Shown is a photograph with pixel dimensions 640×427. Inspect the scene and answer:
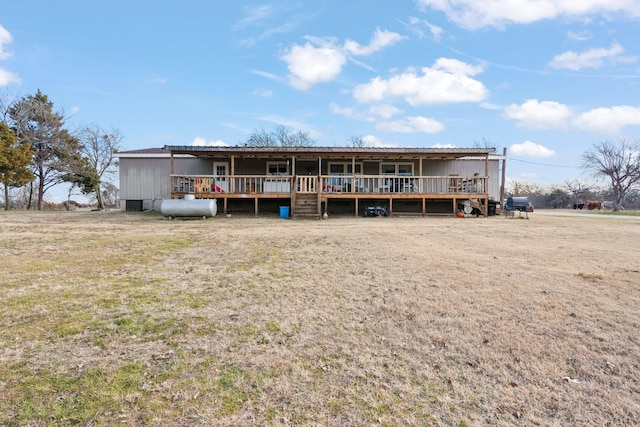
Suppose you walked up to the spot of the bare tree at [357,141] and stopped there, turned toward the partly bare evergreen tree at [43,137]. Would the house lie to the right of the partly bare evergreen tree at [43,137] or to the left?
left

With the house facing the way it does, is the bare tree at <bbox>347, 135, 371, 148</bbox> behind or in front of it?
behind

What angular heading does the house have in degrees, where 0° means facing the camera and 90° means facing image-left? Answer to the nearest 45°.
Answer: approximately 0°

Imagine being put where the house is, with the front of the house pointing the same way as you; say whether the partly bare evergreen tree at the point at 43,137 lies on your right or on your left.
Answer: on your right

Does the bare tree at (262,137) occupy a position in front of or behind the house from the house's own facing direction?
behind

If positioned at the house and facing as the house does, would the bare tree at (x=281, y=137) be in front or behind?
behind

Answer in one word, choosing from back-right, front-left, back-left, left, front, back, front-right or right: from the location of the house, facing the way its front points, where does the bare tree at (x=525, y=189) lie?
back-left
